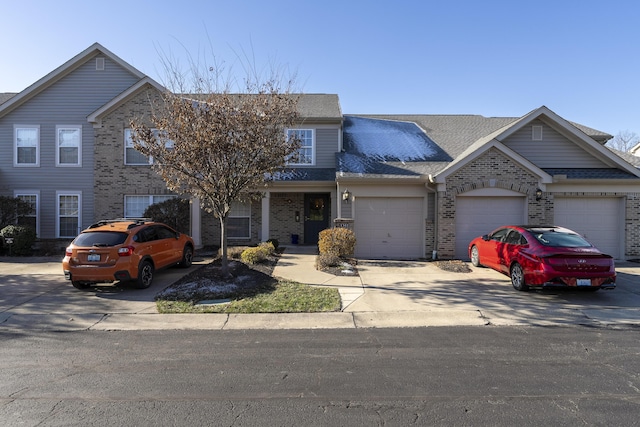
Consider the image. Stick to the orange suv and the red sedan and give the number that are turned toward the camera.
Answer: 0

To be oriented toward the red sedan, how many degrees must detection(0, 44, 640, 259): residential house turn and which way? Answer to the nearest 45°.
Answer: approximately 45° to its left

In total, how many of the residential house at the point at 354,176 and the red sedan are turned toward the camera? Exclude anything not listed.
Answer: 1

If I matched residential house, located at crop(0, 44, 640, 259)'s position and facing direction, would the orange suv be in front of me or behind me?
in front

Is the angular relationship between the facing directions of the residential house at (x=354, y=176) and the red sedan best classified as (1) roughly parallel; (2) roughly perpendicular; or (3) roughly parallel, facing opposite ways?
roughly parallel, facing opposite ways

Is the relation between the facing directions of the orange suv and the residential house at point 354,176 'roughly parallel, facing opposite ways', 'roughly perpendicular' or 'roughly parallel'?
roughly parallel, facing opposite ways

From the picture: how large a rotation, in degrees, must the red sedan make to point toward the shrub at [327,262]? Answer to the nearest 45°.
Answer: approximately 45° to its left

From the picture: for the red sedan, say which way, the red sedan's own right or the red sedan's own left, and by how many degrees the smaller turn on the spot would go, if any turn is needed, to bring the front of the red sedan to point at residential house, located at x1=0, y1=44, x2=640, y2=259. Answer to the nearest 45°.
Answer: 0° — it already faces it

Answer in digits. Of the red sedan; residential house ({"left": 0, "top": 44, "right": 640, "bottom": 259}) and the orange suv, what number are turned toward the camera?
1

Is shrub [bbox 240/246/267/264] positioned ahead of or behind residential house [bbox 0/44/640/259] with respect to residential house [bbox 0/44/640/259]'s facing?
ahead

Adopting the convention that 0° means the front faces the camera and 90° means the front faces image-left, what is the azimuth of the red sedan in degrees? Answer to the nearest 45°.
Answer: approximately 135°

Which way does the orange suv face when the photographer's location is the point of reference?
facing away from the viewer and to the right of the viewer

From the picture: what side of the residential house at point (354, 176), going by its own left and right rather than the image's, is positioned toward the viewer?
front

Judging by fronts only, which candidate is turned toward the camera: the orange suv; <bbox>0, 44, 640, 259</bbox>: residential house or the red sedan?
the residential house

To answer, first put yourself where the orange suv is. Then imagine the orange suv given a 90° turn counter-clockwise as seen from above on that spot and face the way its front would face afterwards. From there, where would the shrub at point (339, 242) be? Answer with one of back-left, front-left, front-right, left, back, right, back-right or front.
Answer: back-right

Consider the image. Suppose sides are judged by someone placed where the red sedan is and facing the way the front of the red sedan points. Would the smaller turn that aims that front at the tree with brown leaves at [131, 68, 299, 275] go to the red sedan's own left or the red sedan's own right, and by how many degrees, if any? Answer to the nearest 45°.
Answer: approximately 90° to the red sedan's own left
